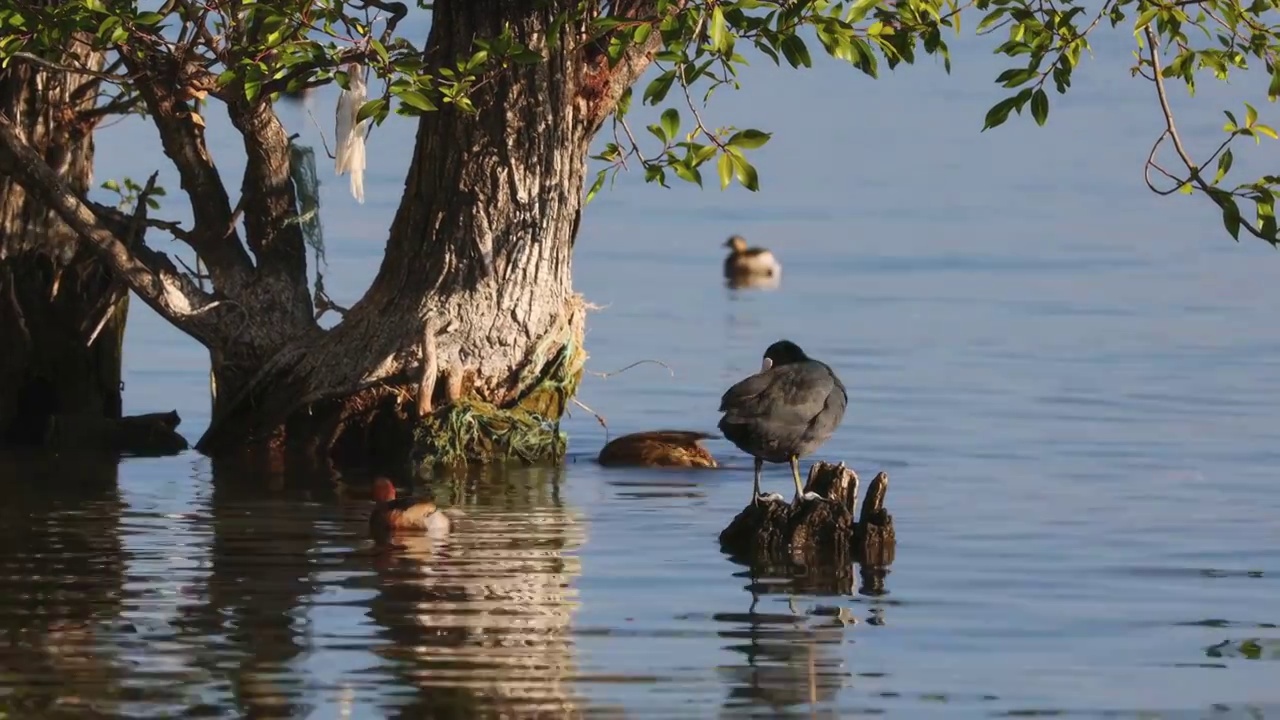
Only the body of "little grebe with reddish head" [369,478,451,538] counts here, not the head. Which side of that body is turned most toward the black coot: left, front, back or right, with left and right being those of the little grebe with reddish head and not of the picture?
back

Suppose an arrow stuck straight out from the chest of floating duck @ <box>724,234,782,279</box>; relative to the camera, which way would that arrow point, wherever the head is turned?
to the viewer's left

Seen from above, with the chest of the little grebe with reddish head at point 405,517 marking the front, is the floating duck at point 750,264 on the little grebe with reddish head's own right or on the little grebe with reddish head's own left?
on the little grebe with reddish head's own right

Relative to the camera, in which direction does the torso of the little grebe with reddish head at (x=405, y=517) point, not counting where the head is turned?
to the viewer's left

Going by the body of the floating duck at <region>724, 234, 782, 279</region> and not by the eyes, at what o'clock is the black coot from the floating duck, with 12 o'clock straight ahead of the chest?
The black coot is roughly at 9 o'clock from the floating duck.

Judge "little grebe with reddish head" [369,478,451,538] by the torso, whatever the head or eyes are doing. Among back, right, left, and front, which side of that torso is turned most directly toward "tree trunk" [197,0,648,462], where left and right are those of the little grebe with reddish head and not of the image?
right

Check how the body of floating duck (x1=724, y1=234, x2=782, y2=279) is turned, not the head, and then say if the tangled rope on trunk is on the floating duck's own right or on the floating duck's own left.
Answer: on the floating duck's own left

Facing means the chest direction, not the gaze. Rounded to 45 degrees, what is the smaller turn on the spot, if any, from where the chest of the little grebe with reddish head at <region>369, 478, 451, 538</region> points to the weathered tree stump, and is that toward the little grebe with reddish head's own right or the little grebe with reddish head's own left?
approximately 180°
